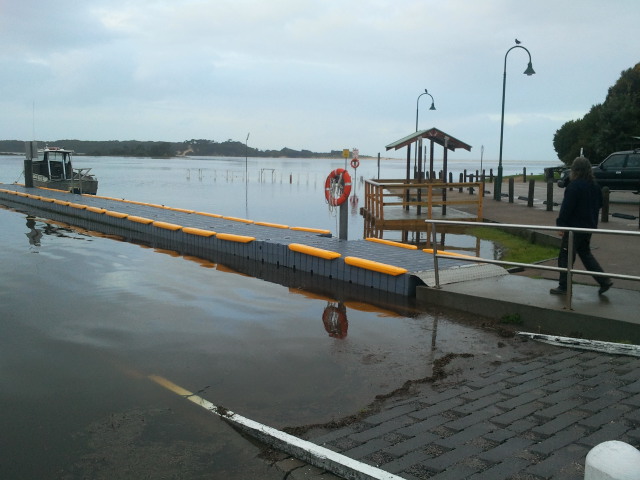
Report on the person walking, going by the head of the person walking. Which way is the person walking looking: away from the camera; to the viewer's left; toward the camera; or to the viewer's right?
away from the camera

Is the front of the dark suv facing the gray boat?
yes

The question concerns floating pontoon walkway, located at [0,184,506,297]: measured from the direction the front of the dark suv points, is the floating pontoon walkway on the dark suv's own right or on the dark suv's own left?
on the dark suv's own left

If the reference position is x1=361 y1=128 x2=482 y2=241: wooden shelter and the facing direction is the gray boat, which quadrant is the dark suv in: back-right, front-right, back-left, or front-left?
back-right

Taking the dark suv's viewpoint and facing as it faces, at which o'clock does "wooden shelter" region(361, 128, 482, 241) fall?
The wooden shelter is roughly at 11 o'clock from the dark suv.

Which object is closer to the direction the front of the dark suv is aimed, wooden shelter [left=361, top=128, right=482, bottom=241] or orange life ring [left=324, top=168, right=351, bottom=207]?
the wooden shelter

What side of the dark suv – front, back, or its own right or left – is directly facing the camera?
left

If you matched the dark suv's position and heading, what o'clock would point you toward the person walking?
The person walking is roughly at 9 o'clock from the dark suv.

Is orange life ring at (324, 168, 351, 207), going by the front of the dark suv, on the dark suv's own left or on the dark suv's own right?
on the dark suv's own left

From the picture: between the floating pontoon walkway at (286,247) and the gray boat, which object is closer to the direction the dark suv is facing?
the gray boat
